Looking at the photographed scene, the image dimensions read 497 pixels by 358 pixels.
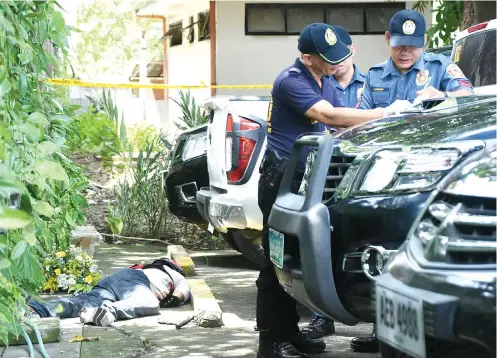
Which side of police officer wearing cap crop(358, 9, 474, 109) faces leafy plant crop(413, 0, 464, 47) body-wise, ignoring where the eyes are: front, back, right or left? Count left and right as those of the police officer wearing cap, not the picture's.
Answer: back

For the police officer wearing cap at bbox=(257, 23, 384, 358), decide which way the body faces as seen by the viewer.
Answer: to the viewer's right

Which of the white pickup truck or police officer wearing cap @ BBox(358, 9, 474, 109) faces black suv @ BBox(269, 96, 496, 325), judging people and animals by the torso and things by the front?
the police officer wearing cap

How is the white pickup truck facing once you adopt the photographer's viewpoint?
facing away from the viewer and to the right of the viewer

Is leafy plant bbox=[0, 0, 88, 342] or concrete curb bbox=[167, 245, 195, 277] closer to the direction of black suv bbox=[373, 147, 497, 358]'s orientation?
the leafy plant

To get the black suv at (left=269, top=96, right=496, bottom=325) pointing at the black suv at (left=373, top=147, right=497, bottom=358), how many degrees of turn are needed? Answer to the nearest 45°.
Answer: approximately 45° to its left

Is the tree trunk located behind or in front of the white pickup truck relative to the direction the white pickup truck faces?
in front

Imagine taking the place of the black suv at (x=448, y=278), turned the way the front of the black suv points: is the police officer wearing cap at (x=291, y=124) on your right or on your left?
on your right

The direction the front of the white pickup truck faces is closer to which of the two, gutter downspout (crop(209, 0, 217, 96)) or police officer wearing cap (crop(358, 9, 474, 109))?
the gutter downspout

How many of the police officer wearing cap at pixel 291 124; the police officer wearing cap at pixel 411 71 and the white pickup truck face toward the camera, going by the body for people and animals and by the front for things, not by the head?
1
